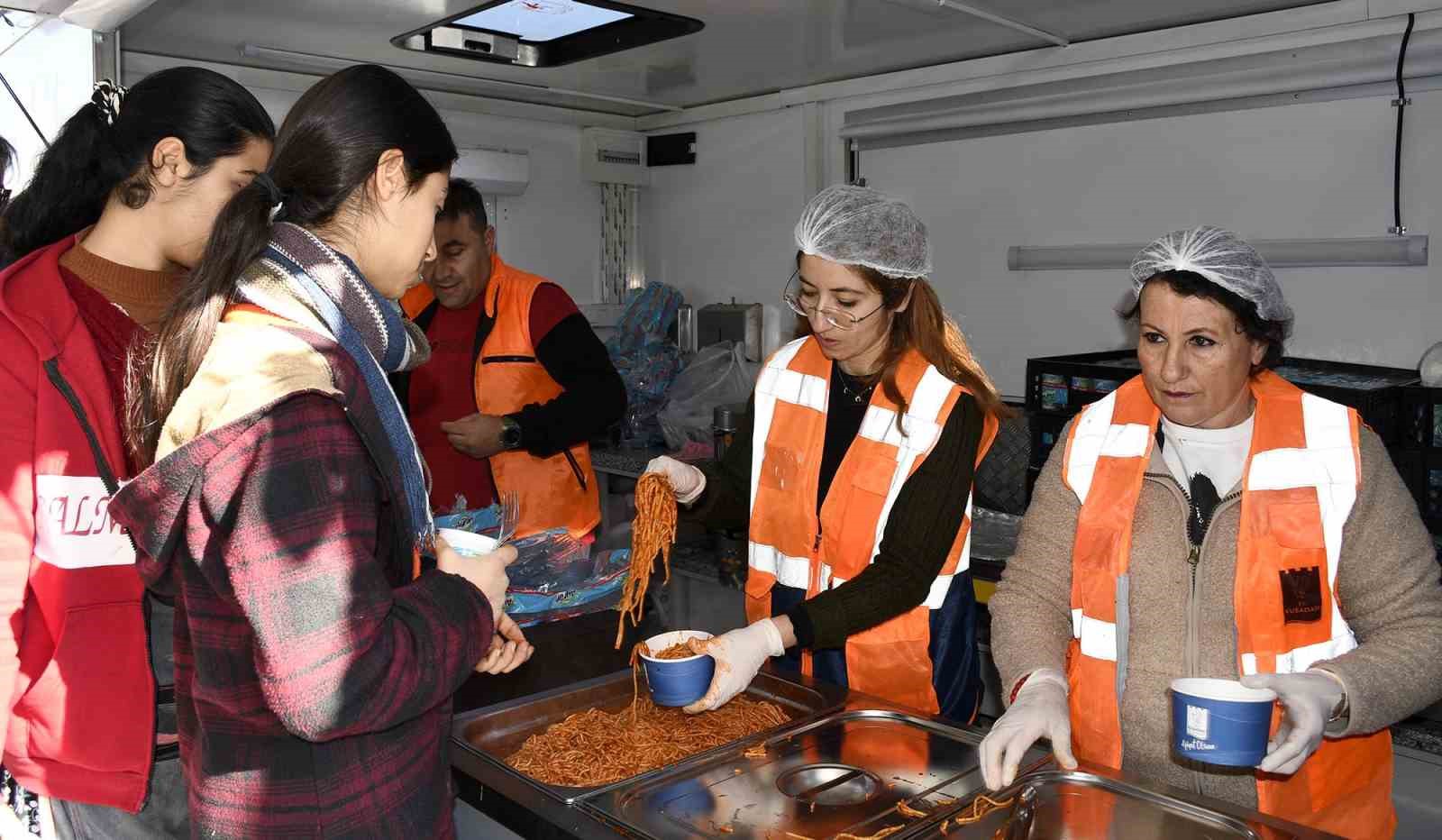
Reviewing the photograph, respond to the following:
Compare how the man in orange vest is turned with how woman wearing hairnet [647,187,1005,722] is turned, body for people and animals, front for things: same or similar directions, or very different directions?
same or similar directions

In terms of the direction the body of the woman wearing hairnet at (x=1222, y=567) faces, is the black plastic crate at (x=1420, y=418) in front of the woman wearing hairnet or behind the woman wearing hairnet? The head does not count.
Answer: behind

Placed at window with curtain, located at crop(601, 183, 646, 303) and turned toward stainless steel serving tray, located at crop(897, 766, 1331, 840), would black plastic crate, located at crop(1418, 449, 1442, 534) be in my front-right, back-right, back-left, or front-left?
front-left

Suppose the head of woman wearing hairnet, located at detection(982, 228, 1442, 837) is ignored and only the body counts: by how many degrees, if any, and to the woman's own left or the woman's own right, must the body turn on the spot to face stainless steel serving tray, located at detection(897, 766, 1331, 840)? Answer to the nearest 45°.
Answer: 0° — they already face it

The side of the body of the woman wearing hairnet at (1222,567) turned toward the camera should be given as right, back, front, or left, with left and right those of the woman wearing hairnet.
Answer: front

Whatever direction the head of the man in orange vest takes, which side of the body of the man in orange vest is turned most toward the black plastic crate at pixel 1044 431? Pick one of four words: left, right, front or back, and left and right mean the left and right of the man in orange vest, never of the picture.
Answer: left

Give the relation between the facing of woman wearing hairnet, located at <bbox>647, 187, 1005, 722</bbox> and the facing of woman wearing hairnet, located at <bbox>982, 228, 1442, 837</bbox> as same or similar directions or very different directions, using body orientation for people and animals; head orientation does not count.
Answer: same or similar directions

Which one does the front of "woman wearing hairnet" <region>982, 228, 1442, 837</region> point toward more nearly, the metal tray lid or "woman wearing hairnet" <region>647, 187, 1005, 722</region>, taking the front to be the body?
the metal tray lid

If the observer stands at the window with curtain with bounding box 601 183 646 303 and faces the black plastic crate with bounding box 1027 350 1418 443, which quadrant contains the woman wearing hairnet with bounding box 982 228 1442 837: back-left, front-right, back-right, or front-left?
front-right

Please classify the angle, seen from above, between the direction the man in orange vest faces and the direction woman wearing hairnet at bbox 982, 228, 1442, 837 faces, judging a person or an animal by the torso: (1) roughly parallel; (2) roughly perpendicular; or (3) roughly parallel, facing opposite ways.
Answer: roughly parallel

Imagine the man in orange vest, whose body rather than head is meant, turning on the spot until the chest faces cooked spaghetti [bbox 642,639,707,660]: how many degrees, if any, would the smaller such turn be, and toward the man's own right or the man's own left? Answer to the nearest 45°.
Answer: approximately 45° to the man's own left

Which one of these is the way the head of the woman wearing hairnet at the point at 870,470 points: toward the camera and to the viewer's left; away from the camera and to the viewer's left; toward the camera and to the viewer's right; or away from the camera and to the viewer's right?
toward the camera and to the viewer's left

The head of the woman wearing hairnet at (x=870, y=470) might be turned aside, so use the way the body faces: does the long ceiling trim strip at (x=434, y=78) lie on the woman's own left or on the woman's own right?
on the woman's own right

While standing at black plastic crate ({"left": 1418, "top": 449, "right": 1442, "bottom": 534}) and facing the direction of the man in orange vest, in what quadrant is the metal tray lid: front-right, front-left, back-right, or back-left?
front-left

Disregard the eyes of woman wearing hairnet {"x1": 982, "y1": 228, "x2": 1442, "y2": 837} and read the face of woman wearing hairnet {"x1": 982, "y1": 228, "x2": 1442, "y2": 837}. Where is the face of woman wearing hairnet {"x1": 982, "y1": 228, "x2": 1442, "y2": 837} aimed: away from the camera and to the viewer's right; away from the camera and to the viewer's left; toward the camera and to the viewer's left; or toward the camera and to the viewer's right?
toward the camera and to the viewer's left

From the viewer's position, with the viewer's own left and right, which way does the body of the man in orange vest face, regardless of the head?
facing the viewer and to the left of the viewer

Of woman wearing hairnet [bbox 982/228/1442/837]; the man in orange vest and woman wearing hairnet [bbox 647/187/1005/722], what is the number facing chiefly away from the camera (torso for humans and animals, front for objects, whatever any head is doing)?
0
